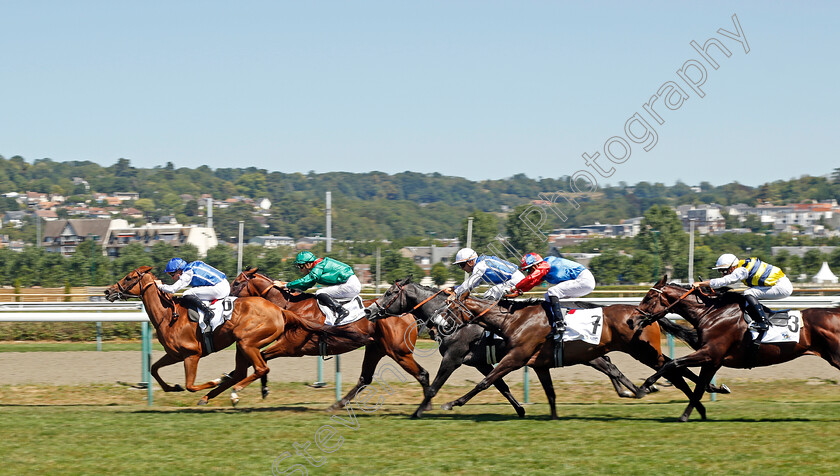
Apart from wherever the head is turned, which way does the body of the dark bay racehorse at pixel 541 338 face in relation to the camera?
to the viewer's left

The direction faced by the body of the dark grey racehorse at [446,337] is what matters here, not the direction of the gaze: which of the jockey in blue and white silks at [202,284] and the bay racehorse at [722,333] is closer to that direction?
the jockey in blue and white silks

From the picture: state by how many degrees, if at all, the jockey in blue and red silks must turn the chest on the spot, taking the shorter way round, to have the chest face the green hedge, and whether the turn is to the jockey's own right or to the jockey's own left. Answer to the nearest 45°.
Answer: approximately 45° to the jockey's own right

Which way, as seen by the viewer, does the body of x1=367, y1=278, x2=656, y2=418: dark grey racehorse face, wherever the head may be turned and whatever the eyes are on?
to the viewer's left

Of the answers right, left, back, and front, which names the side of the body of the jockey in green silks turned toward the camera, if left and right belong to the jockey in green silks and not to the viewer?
left

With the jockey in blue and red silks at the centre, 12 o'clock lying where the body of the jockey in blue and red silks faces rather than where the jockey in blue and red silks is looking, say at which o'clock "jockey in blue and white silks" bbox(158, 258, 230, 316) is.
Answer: The jockey in blue and white silks is roughly at 12 o'clock from the jockey in blue and red silks.

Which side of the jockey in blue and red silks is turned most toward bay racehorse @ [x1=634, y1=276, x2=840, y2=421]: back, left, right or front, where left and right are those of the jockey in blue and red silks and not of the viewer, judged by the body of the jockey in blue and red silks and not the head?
back

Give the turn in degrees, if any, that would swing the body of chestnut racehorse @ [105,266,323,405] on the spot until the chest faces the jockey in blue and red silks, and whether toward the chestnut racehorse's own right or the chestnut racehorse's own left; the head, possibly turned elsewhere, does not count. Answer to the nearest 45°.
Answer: approximately 135° to the chestnut racehorse's own left

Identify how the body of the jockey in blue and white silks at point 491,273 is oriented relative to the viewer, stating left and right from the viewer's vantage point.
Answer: facing to the left of the viewer

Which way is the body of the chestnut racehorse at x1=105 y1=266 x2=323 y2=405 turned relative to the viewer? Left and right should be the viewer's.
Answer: facing to the left of the viewer

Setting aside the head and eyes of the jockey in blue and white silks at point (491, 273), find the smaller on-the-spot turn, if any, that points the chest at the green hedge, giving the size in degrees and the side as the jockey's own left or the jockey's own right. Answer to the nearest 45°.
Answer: approximately 45° to the jockey's own right

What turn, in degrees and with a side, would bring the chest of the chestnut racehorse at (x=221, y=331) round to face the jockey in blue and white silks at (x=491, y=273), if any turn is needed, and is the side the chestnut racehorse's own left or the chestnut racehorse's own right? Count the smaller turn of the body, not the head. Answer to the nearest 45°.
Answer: approximately 135° to the chestnut racehorse's own left

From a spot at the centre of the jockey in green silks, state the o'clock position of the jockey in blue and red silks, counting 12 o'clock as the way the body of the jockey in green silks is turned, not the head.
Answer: The jockey in blue and red silks is roughly at 7 o'clock from the jockey in green silks.

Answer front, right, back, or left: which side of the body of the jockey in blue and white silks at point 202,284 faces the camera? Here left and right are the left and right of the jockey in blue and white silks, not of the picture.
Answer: left
